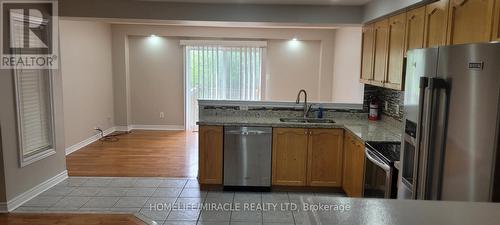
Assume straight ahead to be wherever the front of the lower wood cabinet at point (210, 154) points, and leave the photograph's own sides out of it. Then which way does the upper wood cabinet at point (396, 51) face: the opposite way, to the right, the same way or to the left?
to the right

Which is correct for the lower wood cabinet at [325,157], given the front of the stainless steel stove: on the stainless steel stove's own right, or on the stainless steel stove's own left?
on the stainless steel stove's own right

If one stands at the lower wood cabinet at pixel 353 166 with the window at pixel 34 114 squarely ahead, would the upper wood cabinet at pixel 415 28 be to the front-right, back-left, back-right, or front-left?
back-left
